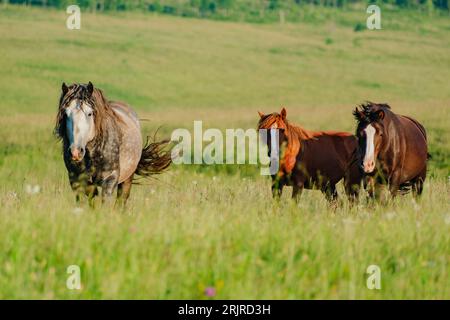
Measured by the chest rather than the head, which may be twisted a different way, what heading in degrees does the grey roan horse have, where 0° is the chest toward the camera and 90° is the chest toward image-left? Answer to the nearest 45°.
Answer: approximately 45°

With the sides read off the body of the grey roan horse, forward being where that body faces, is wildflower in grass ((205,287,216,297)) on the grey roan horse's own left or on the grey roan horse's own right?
on the grey roan horse's own left

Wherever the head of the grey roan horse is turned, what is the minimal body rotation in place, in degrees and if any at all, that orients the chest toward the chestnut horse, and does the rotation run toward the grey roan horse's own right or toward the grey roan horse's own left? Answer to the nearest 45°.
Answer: approximately 135° to the grey roan horse's own left

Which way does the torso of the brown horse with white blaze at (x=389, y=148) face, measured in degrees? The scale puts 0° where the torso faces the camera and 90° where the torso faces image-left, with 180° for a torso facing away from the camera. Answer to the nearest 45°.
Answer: approximately 45°

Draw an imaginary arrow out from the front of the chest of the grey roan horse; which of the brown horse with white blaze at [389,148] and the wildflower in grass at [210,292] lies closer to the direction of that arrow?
the wildflower in grass

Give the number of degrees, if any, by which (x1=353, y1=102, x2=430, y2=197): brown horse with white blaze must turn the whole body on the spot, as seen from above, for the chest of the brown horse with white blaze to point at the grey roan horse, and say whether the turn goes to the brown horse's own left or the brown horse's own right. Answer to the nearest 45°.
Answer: approximately 45° to the brown horse's own right
